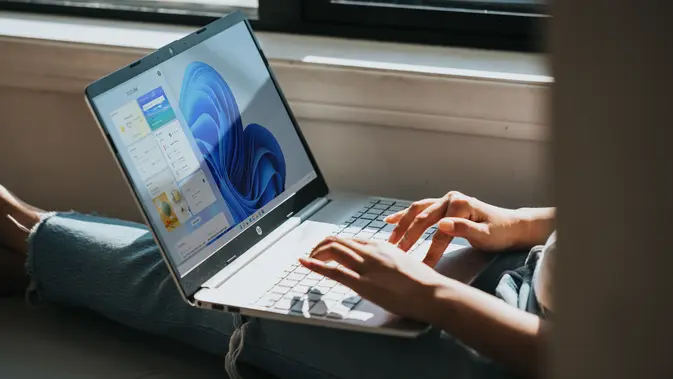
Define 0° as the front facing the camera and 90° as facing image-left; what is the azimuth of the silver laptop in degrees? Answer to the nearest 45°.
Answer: approximately 315°

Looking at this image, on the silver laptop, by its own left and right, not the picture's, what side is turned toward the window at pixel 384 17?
left

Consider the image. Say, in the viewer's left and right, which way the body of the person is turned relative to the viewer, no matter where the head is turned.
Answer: facing to the left of the viewer
